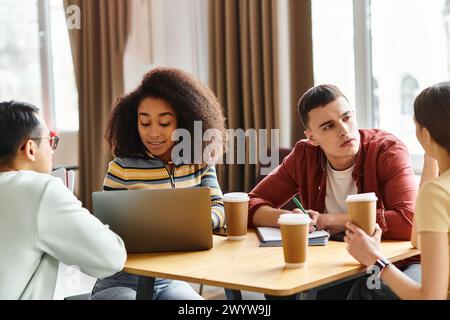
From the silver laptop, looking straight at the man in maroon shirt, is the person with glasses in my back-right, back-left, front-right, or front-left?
back-right

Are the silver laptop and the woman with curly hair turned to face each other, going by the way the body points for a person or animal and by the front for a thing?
yes

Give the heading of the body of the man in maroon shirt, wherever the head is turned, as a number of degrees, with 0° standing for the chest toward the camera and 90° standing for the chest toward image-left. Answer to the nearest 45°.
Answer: approximately 0°

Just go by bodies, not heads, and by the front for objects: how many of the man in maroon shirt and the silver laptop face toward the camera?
1

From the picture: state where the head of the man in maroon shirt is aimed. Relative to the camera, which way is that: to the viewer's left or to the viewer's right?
to the viewer's right

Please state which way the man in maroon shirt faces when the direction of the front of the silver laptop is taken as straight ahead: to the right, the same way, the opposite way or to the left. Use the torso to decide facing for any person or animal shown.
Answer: the opposite way

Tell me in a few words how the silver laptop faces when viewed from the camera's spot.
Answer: facing away from the viewer

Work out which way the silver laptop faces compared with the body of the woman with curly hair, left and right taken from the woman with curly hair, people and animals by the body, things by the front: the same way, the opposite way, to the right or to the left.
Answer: the opposite way
